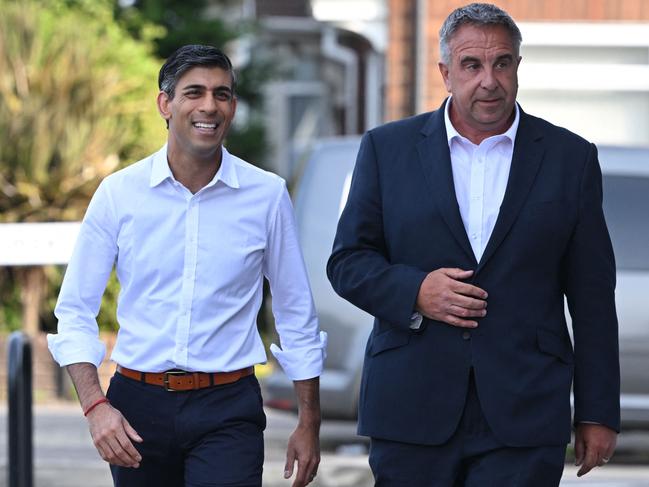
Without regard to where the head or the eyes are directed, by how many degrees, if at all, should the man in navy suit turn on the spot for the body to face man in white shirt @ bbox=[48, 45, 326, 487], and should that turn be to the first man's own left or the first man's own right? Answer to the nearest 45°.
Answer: approximately 90° to the first man's own right

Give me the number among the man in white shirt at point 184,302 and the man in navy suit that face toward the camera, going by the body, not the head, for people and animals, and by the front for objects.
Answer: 2

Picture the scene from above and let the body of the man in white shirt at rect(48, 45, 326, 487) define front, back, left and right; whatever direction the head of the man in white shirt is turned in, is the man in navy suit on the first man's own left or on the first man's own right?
on the first man's own left

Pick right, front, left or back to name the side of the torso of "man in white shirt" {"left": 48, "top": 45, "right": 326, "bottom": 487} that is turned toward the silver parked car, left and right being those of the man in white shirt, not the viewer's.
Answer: back
